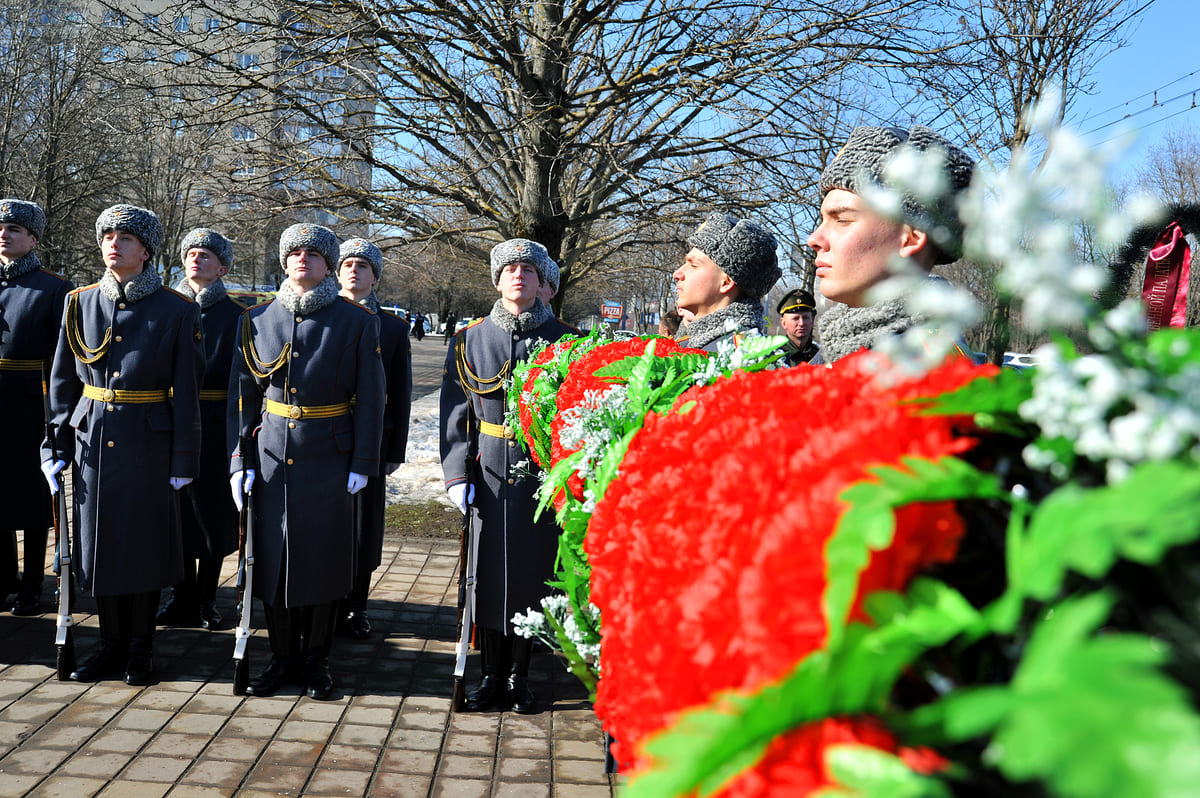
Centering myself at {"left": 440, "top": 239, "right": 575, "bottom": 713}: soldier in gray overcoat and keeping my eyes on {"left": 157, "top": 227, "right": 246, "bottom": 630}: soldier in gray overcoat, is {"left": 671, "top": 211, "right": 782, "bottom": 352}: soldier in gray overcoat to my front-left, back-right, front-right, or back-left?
back-left

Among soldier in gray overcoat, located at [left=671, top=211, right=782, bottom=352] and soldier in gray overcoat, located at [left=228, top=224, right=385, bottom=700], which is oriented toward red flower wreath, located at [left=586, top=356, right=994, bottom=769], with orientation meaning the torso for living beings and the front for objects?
soldier in gray overcoat, located at [left=228, top=224, right=385, bottom=700]

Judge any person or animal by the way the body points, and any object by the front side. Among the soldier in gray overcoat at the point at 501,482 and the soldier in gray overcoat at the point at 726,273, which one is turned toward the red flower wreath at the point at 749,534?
the soldier in gray overcoat at the point at 501,482

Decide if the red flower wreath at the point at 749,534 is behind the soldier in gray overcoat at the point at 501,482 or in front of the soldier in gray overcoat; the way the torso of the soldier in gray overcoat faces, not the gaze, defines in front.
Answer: in front

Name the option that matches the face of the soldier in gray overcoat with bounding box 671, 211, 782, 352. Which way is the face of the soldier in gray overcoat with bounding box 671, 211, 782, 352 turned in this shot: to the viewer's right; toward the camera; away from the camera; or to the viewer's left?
to the viewer's left

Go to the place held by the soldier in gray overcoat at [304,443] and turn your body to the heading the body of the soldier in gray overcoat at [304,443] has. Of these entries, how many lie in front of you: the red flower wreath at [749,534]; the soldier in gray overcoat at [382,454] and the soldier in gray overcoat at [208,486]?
1

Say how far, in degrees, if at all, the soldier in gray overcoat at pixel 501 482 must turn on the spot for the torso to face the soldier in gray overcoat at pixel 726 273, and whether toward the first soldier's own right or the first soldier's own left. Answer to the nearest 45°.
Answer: approximately 45° to the first soldier's own left

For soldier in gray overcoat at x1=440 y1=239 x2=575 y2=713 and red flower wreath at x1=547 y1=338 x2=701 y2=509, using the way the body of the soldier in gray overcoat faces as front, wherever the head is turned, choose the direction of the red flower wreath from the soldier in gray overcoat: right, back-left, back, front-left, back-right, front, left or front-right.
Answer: front

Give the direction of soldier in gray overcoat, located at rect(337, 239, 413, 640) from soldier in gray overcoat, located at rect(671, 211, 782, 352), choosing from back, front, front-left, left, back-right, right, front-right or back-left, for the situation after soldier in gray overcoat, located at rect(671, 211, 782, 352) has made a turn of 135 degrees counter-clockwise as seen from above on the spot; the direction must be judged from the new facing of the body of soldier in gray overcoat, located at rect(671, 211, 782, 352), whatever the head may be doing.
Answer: back

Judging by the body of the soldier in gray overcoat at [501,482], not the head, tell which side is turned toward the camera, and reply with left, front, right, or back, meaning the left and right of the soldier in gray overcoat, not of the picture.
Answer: front

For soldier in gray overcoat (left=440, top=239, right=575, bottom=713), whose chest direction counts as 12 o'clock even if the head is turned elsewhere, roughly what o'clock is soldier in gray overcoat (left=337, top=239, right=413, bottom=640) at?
soldier in gray overcoat (left=337, top=239, right=413, bottom=640) is roughly at 5 o'clock from soldier in gray overcoat (left=440, top=239, right=575, bottom=713).

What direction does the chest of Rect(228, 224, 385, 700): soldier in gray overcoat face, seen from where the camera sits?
toward the camera

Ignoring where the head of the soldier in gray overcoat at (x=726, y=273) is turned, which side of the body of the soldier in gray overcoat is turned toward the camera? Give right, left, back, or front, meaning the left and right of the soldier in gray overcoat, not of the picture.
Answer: left
